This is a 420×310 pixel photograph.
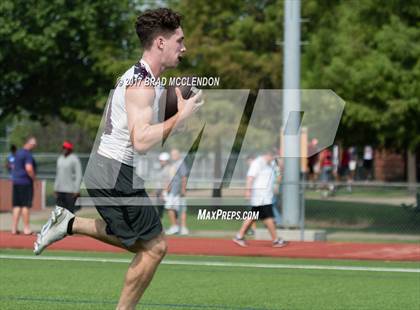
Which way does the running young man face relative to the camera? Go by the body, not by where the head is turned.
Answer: to the viewer's right

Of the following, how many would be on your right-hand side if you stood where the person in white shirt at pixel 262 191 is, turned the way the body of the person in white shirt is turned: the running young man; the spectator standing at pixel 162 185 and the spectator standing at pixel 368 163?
1

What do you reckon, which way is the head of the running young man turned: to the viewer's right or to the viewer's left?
to the viewer's right
